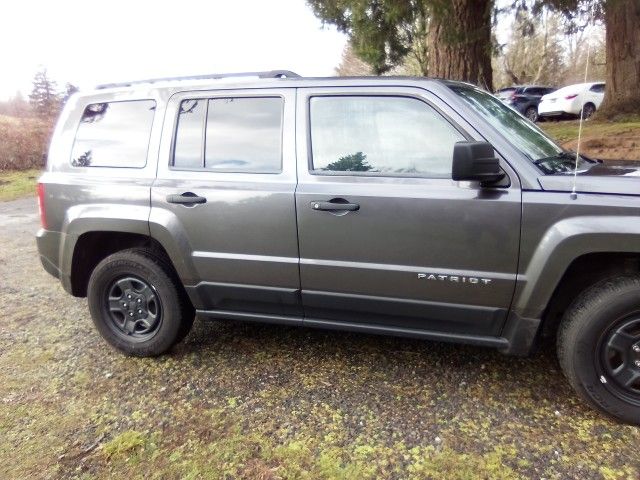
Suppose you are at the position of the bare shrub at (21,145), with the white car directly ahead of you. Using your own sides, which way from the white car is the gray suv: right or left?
right

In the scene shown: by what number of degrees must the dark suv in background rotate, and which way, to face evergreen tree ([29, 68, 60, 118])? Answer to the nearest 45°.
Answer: approximately 135° to its left

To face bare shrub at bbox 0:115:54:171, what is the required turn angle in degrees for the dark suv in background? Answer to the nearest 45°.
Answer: approximately 180°
